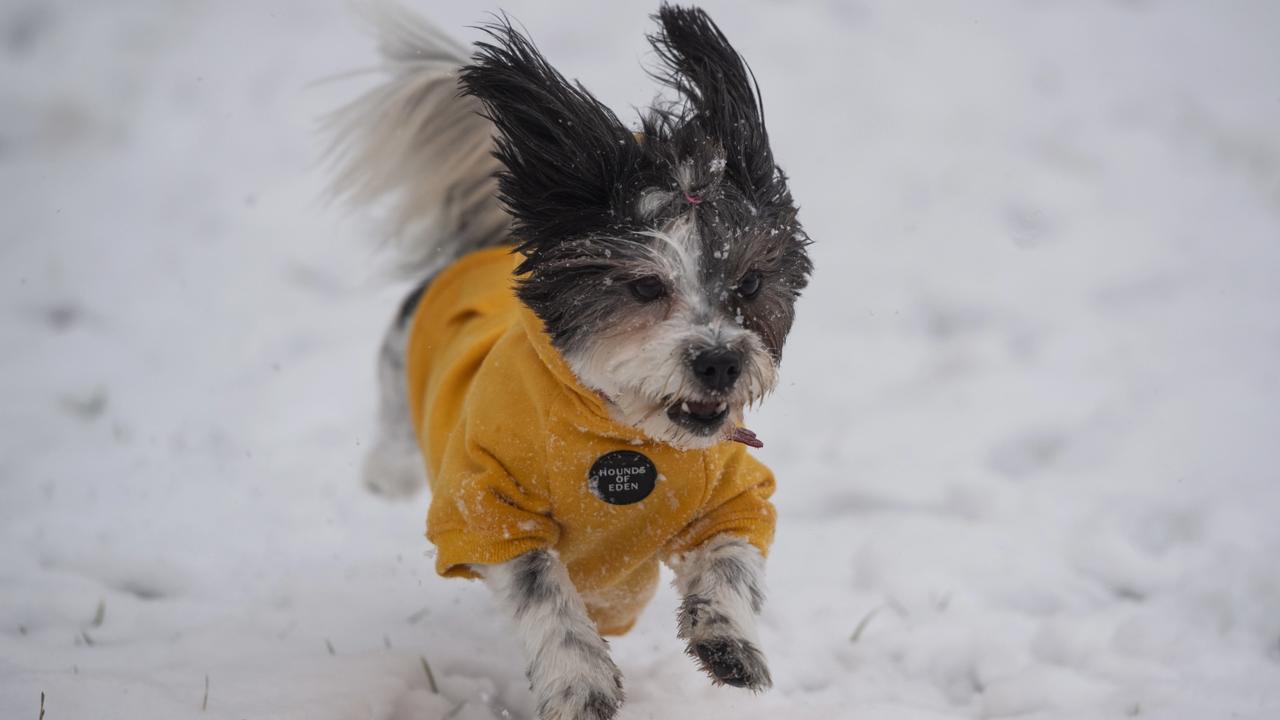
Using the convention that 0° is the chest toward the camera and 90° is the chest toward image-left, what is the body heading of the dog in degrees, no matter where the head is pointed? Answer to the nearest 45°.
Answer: approximately 315°
